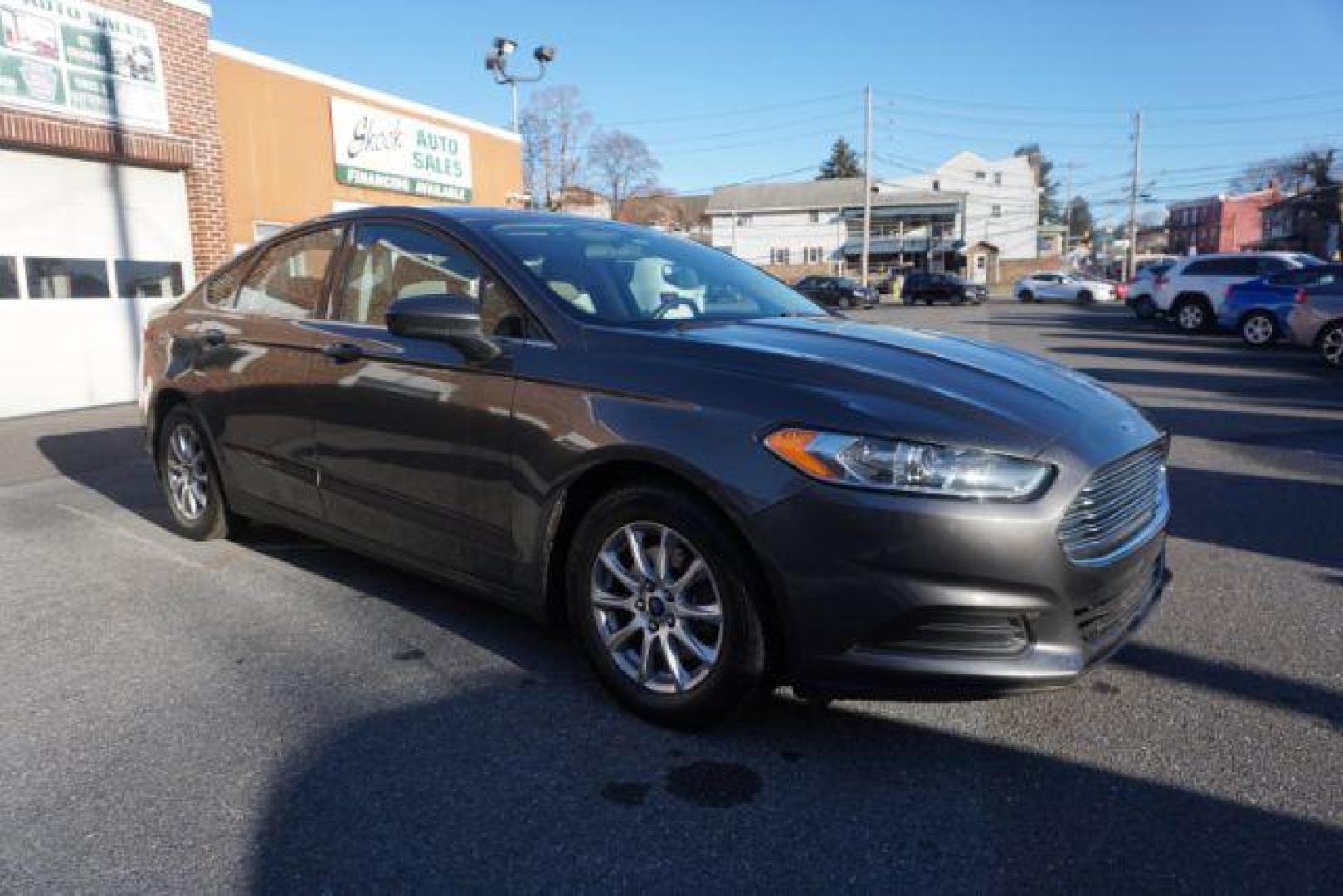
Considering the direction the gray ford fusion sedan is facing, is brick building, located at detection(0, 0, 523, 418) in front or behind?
behind

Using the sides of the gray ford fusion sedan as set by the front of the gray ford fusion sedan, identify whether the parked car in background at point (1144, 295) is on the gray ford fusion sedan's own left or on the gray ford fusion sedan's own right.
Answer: on the gray ford fusion sedan's own left

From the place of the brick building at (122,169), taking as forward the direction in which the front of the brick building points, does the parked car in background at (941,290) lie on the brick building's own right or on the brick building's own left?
on the brick building's own left
